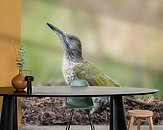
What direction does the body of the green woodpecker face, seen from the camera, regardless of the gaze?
to the viewer's left

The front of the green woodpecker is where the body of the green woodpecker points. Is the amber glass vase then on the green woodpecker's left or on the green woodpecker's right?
on the green woodpecker's left
